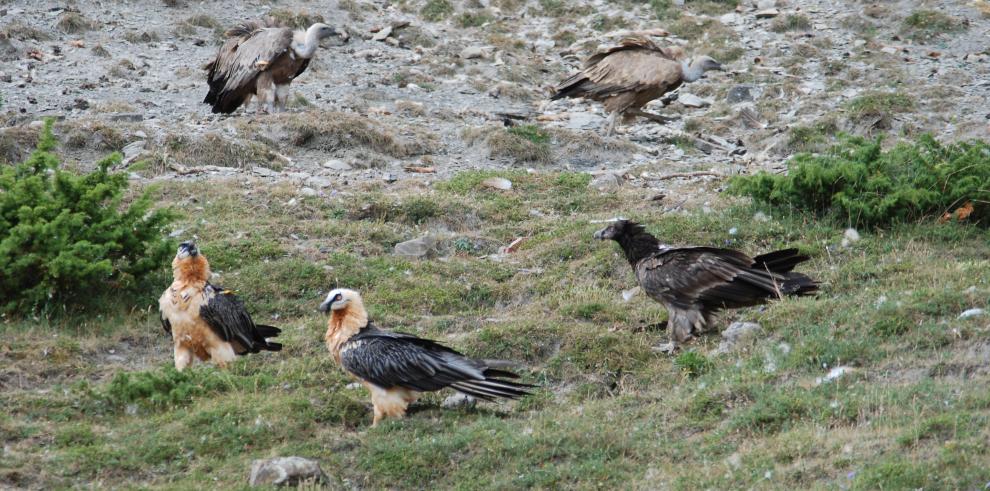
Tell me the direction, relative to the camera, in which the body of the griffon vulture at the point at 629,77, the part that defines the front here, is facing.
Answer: to the viewer's right

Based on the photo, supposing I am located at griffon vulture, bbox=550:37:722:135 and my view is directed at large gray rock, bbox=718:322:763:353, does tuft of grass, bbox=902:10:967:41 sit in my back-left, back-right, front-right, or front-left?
back-left

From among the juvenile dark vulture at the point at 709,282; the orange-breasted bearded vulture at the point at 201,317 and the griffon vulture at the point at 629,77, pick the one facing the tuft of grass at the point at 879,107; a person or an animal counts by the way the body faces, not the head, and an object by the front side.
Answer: the griffon vulture

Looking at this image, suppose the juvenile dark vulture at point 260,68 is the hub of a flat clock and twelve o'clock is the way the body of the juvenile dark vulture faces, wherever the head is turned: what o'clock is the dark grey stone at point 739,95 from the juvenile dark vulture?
The dark grey stone is roughly at 12 o'clock from the juvenile dark vulture.

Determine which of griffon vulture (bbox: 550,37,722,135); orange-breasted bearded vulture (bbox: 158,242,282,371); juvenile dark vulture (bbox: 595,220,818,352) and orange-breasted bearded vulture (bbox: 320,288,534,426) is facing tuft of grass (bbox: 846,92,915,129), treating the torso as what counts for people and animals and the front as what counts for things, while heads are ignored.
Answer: the griffon vulture

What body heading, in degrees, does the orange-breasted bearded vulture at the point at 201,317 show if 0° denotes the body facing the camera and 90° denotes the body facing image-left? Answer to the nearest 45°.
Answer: approximately 45°

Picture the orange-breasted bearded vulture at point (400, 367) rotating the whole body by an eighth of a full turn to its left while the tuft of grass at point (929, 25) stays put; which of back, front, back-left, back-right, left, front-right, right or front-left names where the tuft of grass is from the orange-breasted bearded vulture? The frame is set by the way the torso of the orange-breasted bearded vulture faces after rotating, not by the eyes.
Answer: back

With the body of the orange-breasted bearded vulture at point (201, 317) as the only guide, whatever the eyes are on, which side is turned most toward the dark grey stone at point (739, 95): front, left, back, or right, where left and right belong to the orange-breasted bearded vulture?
back

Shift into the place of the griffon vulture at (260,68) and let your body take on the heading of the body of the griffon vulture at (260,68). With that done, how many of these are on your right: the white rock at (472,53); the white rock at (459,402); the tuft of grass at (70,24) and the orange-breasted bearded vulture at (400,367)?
2

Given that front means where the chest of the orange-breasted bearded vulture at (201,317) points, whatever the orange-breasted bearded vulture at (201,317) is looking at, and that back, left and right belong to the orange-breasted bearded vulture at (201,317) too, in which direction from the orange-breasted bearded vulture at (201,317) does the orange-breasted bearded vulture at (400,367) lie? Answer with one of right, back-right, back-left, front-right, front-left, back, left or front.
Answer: left

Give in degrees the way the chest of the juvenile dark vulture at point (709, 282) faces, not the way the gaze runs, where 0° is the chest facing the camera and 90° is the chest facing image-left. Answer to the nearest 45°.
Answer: approximately 90°

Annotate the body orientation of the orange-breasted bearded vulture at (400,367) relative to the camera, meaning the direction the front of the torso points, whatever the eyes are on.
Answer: to the viewer's left

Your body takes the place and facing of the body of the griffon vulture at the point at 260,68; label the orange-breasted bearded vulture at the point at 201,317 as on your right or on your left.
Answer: on your right

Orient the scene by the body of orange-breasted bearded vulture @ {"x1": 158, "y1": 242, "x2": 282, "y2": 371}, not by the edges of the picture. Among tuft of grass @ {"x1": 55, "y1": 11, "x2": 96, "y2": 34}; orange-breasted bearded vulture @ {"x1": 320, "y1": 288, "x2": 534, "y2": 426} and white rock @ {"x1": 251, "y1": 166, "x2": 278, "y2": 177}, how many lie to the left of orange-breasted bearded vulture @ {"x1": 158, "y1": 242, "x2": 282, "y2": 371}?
1

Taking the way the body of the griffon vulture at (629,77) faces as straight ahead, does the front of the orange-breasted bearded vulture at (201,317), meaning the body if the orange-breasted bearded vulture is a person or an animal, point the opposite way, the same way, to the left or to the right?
to the right

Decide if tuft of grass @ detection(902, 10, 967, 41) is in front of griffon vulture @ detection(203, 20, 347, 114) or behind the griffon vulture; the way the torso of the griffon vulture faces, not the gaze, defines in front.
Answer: in front

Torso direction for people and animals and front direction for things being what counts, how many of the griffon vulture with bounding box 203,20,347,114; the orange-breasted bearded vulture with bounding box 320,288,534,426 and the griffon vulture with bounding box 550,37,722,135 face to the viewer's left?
1

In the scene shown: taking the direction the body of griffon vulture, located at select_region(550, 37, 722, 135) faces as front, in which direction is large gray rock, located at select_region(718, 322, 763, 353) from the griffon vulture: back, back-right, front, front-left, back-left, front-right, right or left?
right
